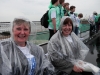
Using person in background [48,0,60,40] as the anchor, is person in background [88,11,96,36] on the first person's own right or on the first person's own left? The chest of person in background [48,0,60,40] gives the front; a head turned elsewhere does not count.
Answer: on the first person's own left

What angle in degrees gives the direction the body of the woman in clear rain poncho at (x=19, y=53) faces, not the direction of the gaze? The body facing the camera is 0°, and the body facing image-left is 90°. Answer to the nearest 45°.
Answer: approximately 315°

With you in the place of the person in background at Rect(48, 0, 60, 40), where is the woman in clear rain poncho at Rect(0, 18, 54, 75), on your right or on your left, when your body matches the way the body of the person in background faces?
on your right

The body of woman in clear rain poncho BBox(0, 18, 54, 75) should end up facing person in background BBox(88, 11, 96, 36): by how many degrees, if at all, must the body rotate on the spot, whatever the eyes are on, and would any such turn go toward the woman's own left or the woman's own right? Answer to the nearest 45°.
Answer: approximately 90° to the woman's own left

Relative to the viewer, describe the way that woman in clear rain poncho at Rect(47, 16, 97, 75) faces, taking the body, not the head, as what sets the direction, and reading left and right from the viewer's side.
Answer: facing the viewer and to the right of the viewer

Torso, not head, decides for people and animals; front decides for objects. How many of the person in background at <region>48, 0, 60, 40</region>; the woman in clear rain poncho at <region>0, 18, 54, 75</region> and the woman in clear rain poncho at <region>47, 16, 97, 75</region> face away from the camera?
0

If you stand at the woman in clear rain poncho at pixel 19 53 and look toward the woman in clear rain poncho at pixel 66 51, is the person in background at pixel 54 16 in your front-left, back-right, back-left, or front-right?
front-left

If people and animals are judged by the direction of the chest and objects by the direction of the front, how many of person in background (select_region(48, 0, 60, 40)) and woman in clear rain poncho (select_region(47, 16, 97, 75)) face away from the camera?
0

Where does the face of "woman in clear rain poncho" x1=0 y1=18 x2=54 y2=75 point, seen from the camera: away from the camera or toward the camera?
toward the camera

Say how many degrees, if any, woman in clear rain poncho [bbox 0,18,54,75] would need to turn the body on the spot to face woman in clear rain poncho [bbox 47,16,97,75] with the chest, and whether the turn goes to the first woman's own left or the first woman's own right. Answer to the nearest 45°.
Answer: approximately 90° to the first woman's own left
